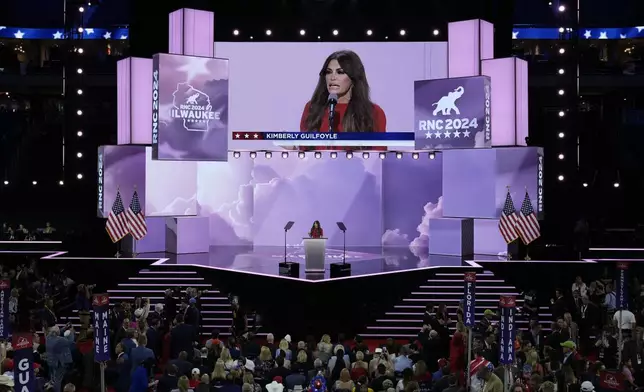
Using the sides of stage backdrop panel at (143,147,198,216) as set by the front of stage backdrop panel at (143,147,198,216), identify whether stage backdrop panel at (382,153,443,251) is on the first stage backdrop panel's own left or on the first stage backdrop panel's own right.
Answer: on the first stage backdrop panel's own left

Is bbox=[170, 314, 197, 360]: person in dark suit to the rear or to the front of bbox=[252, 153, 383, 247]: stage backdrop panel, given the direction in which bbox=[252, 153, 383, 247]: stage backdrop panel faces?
to the front

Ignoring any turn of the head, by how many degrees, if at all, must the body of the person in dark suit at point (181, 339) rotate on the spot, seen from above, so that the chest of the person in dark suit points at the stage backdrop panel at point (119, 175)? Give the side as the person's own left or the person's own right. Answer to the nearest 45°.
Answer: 0° — they already face it

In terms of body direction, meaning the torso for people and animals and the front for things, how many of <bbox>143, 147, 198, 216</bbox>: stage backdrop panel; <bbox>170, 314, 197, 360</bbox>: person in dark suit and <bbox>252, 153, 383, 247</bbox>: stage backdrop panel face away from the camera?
1

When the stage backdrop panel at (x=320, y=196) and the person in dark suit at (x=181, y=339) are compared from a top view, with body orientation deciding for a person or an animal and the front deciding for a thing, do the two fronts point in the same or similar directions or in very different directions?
very different directions

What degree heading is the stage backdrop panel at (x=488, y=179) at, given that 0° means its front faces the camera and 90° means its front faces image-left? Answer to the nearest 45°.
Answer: approximately 0°

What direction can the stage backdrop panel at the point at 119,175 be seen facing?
toward the camera

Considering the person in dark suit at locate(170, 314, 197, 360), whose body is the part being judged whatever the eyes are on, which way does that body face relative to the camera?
away from the camera

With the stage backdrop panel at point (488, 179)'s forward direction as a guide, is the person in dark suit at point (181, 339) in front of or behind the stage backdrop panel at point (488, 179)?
in front

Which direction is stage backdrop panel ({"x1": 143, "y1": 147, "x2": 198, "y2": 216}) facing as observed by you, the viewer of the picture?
facing the viewer

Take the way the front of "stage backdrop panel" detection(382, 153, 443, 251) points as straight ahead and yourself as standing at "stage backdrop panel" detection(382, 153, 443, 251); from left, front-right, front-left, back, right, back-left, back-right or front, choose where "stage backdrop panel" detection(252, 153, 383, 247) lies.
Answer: right

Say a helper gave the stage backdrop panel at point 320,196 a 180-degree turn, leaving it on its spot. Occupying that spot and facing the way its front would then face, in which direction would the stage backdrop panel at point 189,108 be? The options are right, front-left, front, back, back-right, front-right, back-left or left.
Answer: back-left

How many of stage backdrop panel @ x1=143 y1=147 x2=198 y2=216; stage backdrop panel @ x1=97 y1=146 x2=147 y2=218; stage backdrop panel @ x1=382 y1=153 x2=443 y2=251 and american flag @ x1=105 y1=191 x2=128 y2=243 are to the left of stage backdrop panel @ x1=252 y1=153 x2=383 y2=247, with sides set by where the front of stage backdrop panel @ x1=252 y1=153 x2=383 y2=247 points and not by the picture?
1

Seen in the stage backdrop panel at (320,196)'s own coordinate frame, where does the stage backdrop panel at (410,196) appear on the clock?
the stage backdrop panel at (410,196) is roughly at 9 o'clock from the stage backdrop panel at (320,196).

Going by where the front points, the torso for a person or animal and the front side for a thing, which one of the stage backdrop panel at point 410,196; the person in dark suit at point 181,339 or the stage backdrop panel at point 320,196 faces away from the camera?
the person in dark suit

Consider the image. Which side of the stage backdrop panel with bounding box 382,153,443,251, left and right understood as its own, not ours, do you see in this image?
front
